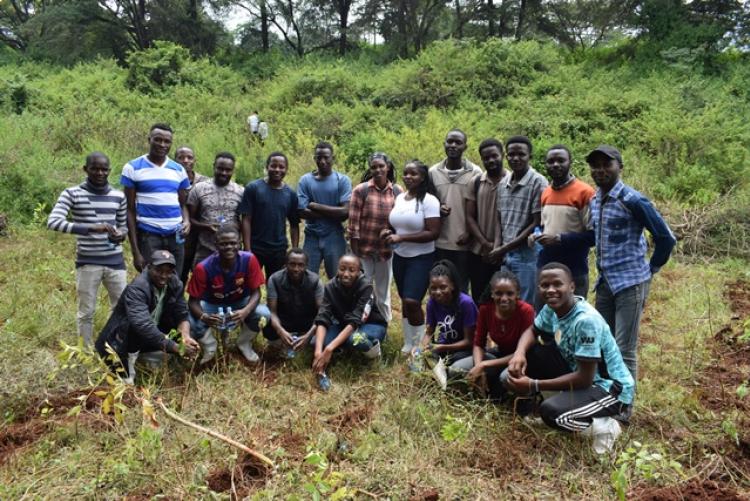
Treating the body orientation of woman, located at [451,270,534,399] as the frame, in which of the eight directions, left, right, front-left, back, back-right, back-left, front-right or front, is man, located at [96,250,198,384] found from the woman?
front-right

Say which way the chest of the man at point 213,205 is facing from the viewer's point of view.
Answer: toward the camera

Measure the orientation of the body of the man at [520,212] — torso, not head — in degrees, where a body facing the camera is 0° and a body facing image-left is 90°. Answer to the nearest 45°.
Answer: approximately 45°

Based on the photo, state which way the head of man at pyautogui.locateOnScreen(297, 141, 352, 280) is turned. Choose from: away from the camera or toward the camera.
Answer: toward the camera

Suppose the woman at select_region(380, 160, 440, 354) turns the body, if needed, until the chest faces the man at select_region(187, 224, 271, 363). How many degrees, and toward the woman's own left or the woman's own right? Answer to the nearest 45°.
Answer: approximately 45° to the woman's own right

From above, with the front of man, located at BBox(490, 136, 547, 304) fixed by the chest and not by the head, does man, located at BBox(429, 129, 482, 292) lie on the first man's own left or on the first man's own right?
on the first man's own right

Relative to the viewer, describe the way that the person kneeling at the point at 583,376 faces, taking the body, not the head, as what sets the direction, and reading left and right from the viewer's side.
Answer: facing the viewer and to the left of the viewer

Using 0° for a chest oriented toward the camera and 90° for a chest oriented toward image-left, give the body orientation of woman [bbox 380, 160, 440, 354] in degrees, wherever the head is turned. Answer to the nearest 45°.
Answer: approximately 45°

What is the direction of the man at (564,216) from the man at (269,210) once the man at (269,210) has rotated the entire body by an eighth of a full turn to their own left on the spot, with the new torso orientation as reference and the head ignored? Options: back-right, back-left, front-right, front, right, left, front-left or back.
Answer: front

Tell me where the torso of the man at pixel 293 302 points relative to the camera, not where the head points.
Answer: toward the camera

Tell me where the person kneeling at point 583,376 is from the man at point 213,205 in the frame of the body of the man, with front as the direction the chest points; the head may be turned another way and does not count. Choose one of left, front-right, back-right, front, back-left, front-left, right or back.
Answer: front-left

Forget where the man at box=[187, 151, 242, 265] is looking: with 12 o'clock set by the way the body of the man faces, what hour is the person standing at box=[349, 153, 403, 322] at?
The person standing is roughly at 10 o'clock from the man.

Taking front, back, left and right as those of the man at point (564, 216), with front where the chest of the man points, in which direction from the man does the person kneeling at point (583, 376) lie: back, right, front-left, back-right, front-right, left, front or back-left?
front-left

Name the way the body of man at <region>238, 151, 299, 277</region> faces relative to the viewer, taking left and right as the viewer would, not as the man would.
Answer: facing the viewer

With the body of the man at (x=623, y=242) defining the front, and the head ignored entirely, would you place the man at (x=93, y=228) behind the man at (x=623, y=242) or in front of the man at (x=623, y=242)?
in front

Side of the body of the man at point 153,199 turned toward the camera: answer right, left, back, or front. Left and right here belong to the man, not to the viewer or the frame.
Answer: front
